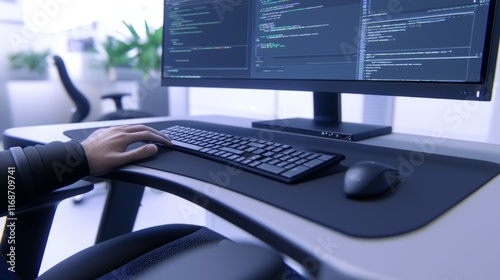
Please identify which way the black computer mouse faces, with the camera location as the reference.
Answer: facing away from the viewer and to the right of the viewer

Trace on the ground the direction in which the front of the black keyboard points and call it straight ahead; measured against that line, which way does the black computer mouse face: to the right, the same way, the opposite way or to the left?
the opposite way

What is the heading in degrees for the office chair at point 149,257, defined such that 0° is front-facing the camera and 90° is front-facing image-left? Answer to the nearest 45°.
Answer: approximately 225°

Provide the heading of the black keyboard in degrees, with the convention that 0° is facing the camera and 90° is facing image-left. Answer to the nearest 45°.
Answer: approximately 45°

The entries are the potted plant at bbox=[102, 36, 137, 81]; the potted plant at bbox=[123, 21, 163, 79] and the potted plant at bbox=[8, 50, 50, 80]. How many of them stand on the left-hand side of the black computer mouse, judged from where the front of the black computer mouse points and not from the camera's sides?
3

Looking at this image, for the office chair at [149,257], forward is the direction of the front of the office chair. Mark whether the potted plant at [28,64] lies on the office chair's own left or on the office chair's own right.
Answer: on the office chair's own left

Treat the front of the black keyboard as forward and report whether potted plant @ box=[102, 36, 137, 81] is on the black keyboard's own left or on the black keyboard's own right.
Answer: on the black keyboard's own right
